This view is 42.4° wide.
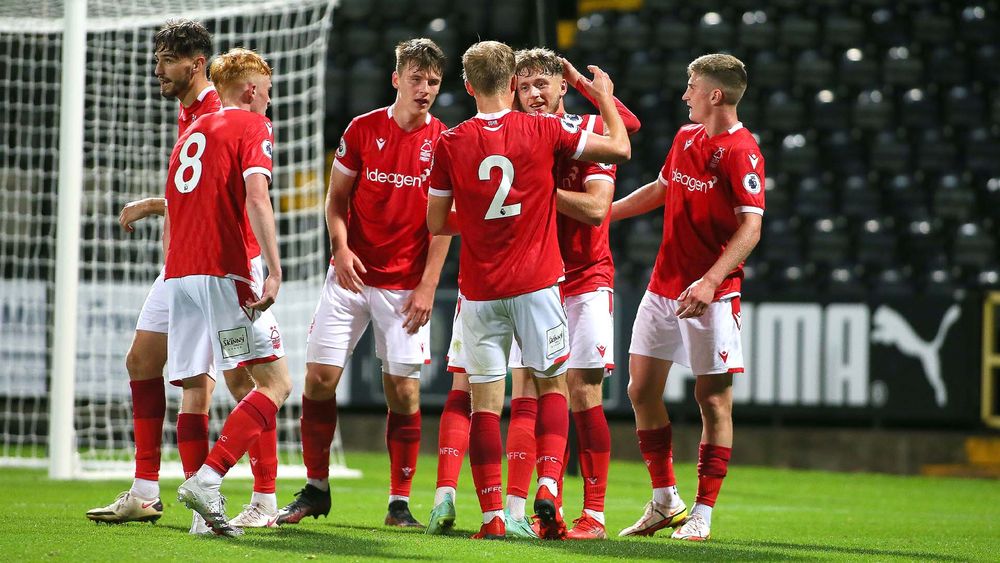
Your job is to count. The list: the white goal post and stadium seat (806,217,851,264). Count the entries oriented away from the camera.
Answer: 0

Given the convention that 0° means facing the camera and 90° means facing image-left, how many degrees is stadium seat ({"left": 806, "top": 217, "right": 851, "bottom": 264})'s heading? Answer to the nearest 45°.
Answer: approximately 0°
